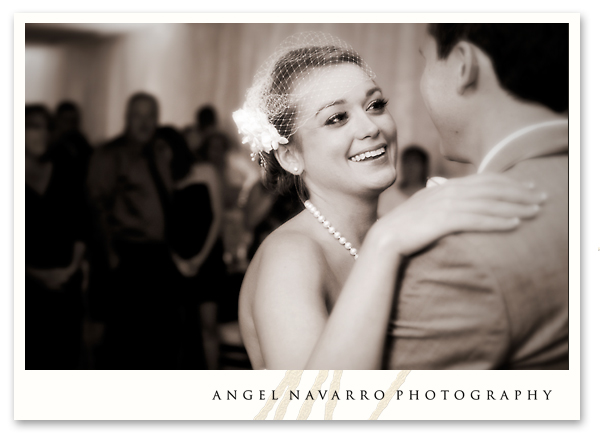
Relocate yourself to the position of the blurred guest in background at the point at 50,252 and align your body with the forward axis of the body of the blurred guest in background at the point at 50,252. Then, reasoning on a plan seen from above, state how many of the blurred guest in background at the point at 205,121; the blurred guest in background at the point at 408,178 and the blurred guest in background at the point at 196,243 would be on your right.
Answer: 0

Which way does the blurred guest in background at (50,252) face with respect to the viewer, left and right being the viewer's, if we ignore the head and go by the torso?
facing the viewer

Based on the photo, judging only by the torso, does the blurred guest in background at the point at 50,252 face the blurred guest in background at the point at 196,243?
no

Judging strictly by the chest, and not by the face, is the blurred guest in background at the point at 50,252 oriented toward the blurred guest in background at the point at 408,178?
no

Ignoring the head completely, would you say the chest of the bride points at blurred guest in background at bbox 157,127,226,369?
no

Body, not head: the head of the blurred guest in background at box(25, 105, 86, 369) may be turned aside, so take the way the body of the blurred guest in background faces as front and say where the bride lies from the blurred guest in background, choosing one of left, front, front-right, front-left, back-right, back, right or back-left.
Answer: front-left

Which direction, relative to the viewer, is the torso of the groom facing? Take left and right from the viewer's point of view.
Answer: facing away from the viewer and to the left of the viewer

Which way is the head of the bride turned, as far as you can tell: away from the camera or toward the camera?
toward the camera

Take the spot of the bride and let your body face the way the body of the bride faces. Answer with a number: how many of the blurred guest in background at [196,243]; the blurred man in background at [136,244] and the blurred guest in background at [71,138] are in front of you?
0

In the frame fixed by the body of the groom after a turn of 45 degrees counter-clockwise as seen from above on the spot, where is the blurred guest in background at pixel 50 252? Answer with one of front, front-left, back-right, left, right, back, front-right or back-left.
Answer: front

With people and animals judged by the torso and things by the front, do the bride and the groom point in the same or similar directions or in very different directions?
very different directions

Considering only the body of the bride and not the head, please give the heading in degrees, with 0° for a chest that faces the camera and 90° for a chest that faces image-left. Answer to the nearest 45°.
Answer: approximately 315°
